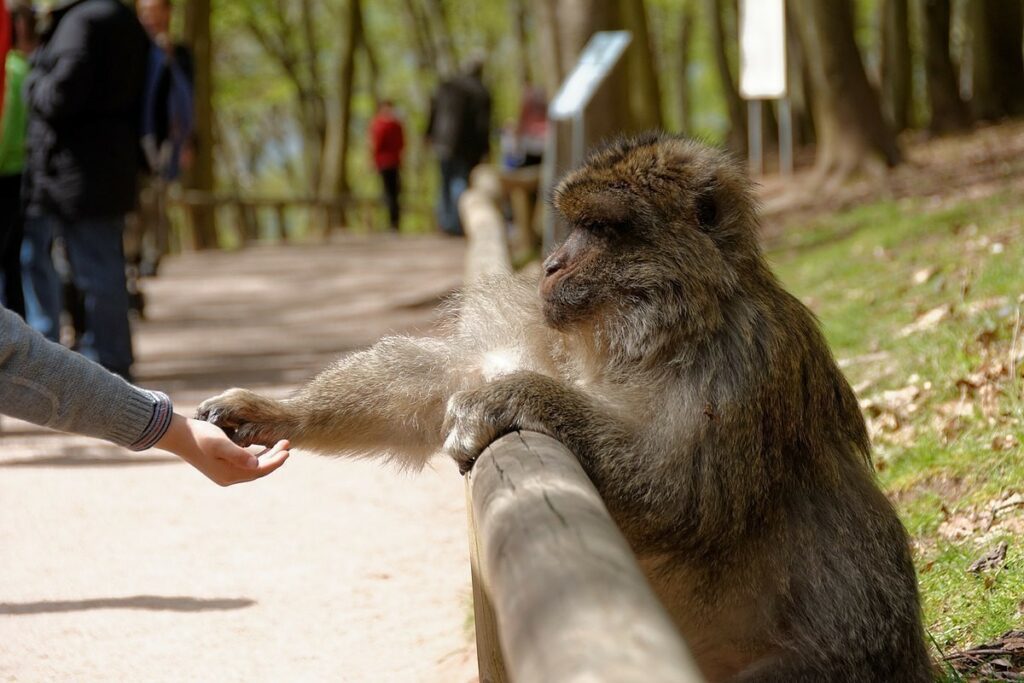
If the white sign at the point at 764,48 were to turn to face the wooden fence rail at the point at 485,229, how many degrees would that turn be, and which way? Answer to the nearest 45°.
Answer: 0° — it already faces it

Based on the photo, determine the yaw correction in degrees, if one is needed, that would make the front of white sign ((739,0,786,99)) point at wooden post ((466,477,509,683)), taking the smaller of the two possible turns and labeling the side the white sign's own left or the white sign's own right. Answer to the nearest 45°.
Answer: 0° — it already faces it

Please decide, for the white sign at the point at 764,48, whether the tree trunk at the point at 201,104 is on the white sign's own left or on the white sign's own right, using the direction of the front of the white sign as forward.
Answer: on the white sign's own right

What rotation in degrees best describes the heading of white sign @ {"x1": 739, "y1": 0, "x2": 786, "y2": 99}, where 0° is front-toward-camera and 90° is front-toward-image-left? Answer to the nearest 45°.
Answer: approximately 0°

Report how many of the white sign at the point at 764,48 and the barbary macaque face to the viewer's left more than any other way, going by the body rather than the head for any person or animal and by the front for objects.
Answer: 1

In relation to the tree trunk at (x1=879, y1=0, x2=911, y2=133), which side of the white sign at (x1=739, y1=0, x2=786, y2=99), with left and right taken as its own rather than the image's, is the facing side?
back

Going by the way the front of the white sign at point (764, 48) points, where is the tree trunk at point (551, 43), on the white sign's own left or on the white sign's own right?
on the white sign's own right

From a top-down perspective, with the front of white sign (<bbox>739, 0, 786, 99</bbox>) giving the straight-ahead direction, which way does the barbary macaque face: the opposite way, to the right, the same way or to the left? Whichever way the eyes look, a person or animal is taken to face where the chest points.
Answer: to the right

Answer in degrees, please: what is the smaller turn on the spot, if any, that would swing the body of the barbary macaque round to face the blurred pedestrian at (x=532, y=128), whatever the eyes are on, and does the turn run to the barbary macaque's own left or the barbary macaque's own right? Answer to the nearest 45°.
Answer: approximately 90° to the barbary macaque's own right

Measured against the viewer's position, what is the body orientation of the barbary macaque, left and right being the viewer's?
facing to the left of the viewer

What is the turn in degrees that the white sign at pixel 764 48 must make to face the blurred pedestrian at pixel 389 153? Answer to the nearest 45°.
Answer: approximately 135° to its right
